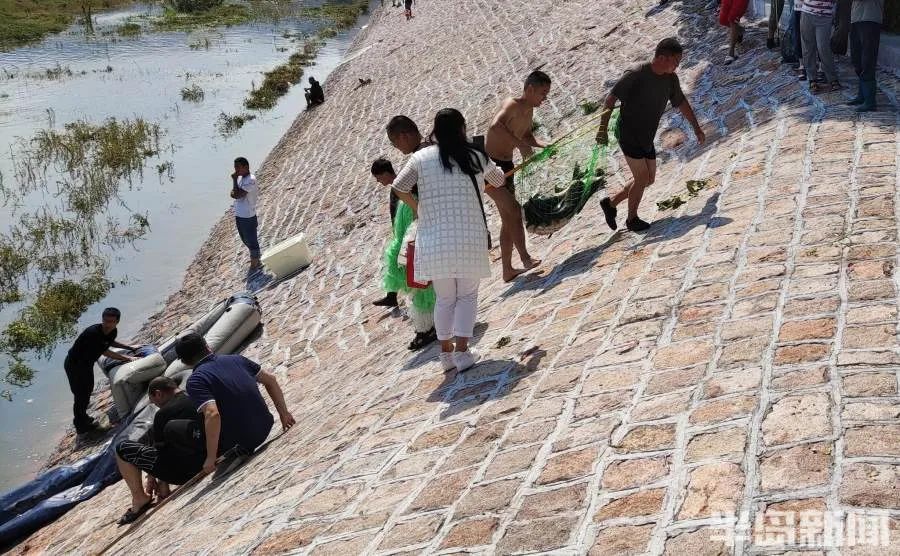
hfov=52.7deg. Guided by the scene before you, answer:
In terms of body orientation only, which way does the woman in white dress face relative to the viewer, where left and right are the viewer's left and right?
facing away from the viewer

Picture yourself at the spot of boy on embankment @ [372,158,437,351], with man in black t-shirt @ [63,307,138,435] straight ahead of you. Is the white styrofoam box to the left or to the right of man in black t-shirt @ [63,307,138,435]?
right

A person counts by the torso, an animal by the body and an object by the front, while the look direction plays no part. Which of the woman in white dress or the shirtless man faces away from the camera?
the woman in white dress

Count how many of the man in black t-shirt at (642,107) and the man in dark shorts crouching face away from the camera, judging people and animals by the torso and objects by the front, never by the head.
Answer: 0

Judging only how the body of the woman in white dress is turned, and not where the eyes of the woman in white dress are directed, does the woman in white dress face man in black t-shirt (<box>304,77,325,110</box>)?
yes

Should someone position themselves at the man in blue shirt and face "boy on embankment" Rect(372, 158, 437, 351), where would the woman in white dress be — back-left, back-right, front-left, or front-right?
front-right

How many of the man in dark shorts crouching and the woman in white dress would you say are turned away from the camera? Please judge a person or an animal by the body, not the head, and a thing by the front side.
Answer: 1

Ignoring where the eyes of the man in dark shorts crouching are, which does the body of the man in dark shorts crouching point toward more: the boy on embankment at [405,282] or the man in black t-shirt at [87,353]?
the man in black t-shirt
